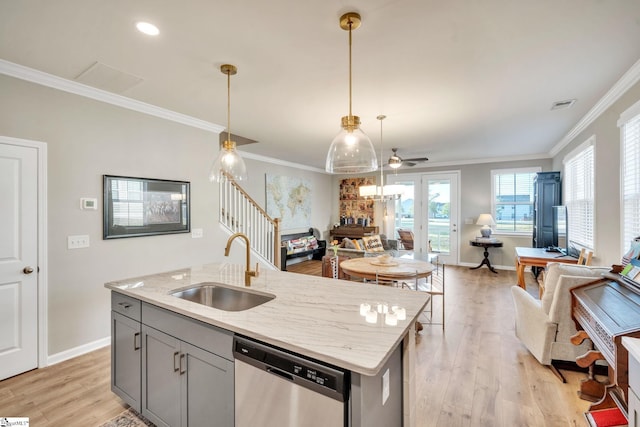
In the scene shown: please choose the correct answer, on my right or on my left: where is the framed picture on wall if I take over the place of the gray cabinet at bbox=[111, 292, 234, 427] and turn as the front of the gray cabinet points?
on my right

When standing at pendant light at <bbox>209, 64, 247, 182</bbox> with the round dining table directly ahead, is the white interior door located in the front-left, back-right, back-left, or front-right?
back-left

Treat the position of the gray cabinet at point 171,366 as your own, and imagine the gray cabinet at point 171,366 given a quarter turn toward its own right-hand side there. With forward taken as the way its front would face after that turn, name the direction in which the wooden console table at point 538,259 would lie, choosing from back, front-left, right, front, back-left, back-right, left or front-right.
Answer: back-right

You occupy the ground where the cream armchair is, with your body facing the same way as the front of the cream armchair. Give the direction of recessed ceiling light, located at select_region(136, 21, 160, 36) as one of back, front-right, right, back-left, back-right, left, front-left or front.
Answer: left

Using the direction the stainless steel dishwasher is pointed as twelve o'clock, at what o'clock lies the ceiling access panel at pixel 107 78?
The ceiling access panel is roughly at 3 o'clock from the stainless steel dishwasher.

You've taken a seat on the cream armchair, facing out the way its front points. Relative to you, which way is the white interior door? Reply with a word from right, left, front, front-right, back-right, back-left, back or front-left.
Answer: left

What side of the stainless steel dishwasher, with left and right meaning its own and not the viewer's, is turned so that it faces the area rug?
right

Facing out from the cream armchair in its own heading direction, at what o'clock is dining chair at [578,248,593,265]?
The dining chair is roughly at 2 o'clock from the cream armchair.

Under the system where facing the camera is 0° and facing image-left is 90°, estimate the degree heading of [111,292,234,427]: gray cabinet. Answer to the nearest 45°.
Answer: approximately 45°

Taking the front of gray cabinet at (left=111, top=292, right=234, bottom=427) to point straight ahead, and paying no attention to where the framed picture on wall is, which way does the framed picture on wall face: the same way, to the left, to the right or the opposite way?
to the left

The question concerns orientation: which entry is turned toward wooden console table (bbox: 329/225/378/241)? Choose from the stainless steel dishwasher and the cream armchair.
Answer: the cream armchair

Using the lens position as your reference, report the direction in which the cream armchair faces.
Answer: facing away from the viewer and to the left of the viewer

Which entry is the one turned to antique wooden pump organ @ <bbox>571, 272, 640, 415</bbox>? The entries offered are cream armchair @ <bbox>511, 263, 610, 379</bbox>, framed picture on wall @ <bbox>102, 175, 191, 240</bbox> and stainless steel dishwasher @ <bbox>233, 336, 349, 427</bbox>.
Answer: the framed picture on wall
